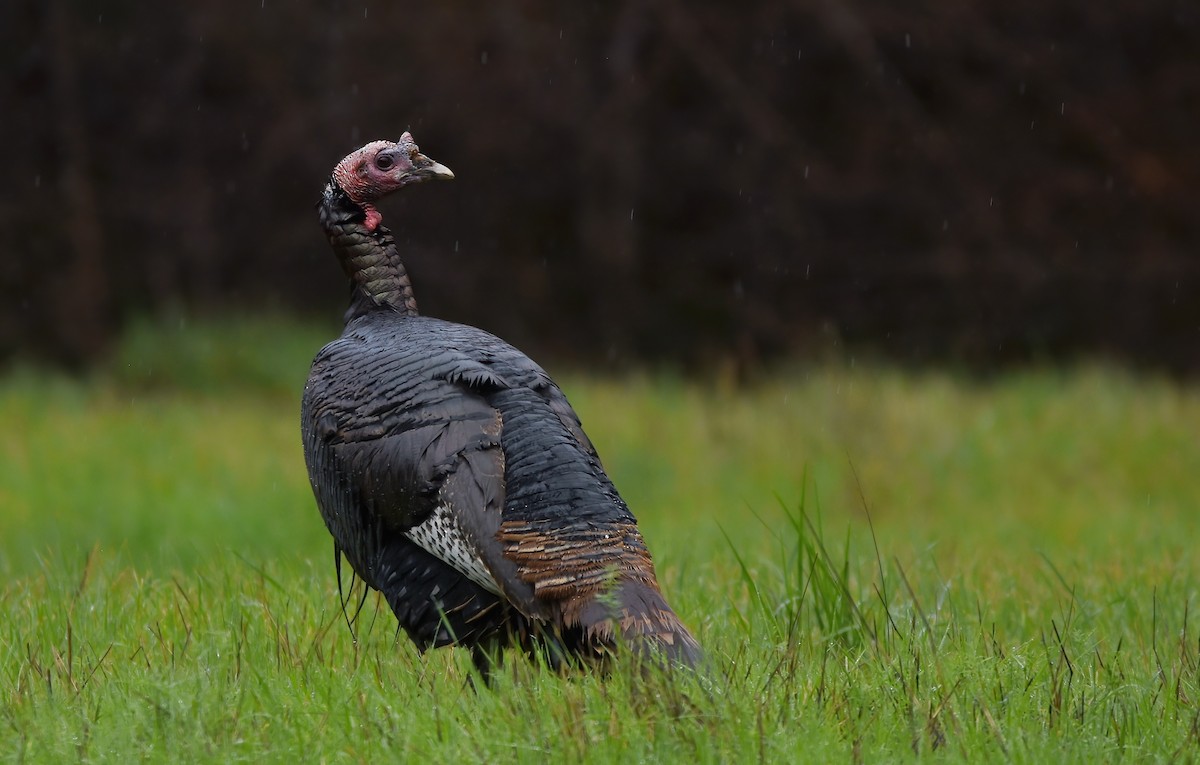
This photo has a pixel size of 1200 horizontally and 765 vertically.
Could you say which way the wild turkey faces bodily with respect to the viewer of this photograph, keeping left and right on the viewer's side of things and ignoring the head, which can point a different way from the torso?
facing away from the viewer and to the left of the viewer
